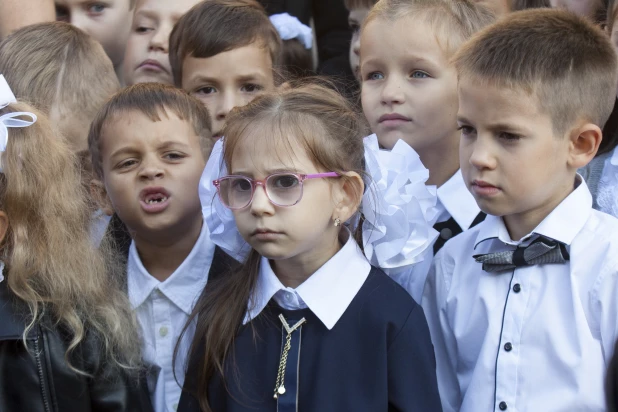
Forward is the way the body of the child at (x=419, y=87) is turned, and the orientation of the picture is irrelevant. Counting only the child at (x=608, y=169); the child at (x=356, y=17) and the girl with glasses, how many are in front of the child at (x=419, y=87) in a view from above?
1

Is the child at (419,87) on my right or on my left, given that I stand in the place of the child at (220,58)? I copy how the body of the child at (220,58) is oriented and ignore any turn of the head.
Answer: on my left

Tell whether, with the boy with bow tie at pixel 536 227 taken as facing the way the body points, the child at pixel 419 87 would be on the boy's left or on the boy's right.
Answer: on the boy's right

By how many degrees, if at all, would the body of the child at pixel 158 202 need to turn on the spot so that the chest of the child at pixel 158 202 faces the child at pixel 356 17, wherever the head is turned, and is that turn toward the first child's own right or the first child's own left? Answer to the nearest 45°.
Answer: approximately 135° to the first child's own left

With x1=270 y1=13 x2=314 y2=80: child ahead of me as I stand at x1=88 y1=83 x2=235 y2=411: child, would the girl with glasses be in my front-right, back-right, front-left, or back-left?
back-right

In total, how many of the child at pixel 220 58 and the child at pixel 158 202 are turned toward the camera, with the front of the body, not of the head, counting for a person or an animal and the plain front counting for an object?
2

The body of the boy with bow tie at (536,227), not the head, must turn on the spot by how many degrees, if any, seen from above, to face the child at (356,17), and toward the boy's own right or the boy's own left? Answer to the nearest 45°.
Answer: approximately 90° to the boy's own right

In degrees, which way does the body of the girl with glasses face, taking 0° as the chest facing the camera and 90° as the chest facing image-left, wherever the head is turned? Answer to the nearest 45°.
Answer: approximately 45°

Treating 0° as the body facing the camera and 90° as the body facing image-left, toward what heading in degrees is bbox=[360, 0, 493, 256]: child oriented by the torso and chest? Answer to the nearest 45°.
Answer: approximately 45°

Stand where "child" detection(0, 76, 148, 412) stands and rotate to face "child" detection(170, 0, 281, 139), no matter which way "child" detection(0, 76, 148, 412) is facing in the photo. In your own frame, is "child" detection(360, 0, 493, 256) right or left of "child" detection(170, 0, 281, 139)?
right

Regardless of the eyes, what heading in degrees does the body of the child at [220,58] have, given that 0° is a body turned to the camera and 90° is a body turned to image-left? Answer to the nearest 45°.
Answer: approximately 0°
